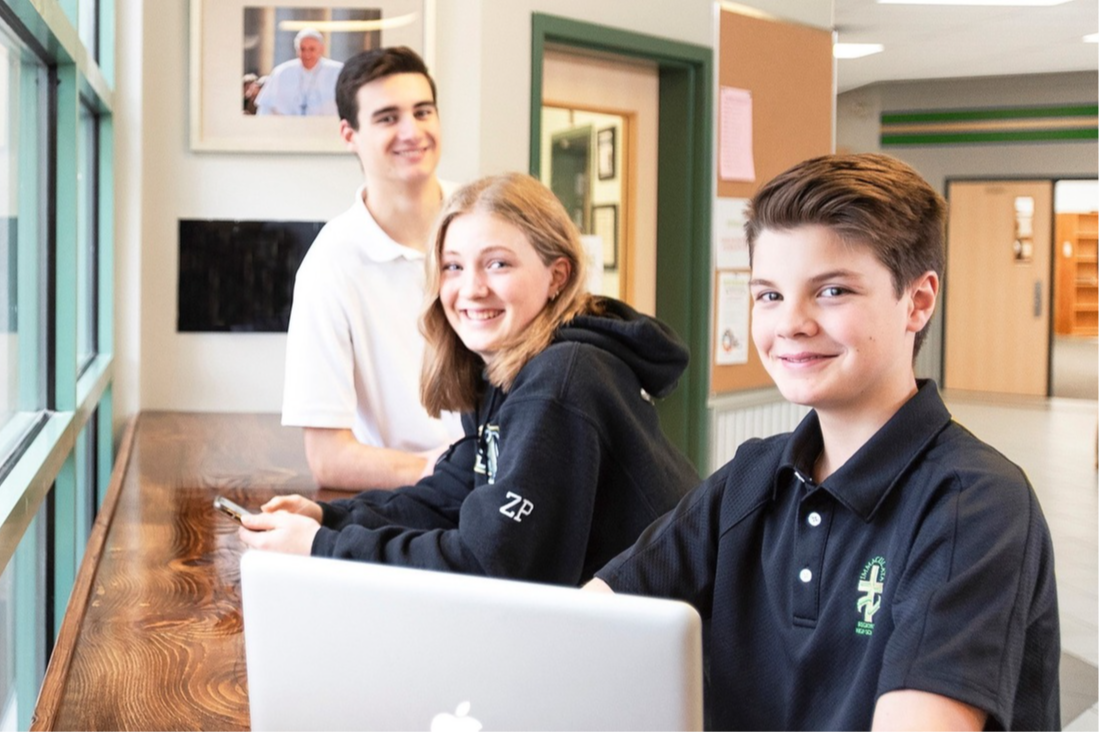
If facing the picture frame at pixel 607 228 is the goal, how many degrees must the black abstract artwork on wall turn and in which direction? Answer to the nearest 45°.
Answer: approximately 135° to its left

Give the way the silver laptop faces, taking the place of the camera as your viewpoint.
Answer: facing away from the viewer and to the right of the viewer

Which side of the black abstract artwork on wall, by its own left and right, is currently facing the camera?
front

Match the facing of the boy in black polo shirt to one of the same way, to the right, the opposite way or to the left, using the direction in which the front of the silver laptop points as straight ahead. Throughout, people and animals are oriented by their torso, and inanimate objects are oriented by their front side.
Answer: the opposite way

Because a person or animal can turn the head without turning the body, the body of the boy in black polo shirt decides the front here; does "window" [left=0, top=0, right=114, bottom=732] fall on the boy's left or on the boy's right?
on the boy's right

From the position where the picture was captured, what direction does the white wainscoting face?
facing the viewer and to the right of the viewer

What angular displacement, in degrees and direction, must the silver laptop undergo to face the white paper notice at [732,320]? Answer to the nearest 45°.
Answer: approximately 45° to its left

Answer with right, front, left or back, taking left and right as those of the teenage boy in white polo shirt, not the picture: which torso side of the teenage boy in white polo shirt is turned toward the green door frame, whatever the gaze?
left
